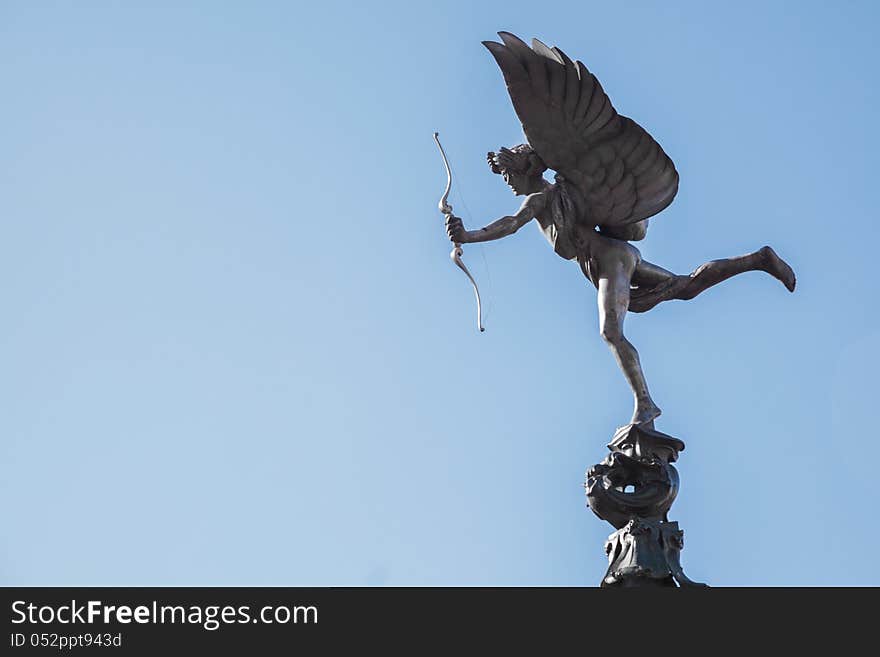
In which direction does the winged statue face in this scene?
to the viewer's left
